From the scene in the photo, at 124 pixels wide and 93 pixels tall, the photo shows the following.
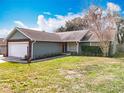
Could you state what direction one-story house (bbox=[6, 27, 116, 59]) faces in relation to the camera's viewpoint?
facing the viewer and to the left of the viewer

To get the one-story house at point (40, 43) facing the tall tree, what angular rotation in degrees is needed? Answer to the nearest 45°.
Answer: approximately 135° to its left
